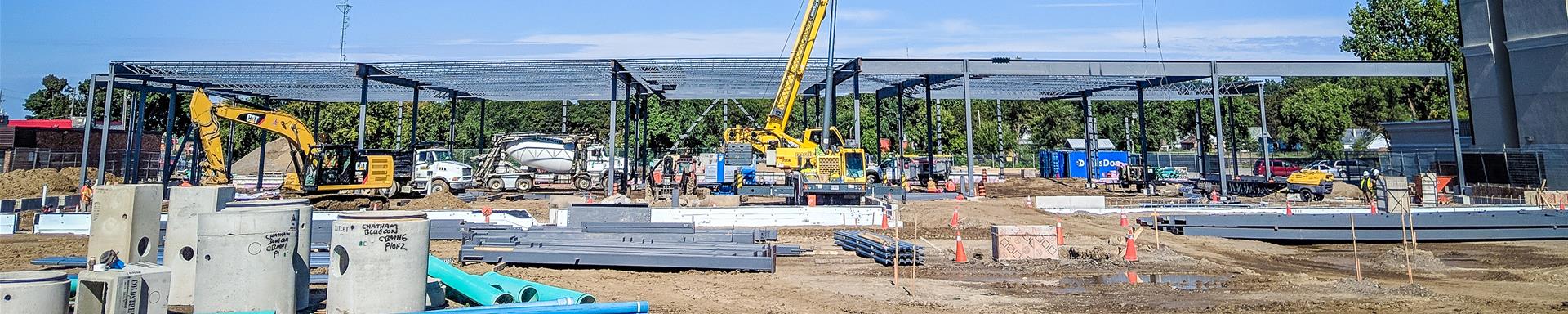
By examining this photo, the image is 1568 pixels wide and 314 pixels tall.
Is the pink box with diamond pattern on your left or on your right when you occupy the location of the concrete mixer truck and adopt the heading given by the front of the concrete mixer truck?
on your right

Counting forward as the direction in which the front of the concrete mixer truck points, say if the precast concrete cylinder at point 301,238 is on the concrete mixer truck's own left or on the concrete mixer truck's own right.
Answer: on the concrete mixer truck's own right

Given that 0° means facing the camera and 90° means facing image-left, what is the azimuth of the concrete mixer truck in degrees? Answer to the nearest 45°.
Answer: approximately 270°

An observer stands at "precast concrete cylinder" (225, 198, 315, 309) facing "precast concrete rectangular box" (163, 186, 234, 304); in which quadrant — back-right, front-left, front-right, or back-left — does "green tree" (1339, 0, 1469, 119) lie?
back-right

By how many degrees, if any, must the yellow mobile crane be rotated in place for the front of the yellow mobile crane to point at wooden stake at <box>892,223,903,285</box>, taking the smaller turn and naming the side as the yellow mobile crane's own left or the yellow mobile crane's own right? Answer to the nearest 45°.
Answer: approximately 45° to the yellow mobile crane's own right

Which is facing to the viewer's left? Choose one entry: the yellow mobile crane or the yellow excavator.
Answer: the yellow excavator

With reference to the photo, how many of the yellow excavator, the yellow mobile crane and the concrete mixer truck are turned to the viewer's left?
1

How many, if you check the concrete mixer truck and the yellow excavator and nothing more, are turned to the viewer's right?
1

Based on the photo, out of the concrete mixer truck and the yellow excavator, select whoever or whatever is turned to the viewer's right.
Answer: the concrete mixer truck

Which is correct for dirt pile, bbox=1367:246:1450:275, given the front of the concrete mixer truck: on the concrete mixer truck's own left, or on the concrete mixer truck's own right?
on the concrete mixer truck's own right

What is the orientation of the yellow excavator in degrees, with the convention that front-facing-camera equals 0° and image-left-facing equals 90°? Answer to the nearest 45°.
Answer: approximately 90°
